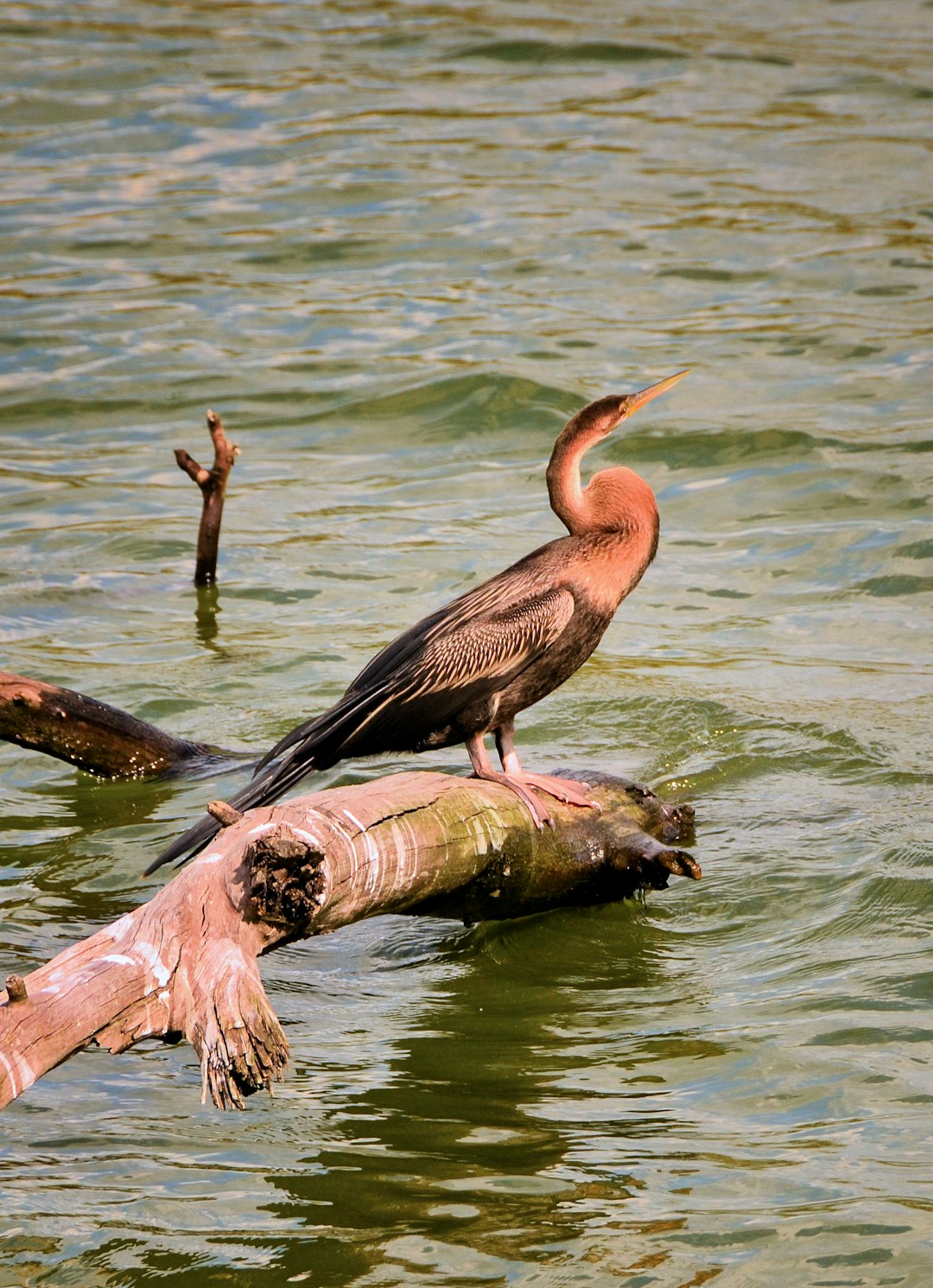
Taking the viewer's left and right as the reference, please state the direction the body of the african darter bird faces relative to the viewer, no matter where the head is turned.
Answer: facing to the right of the viewer

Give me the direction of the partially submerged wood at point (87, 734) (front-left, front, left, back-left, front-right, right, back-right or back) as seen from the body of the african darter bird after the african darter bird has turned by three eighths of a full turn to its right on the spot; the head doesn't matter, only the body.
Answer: right

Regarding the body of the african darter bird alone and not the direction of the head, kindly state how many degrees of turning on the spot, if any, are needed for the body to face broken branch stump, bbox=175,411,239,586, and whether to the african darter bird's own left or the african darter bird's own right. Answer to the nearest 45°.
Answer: approximately 90° to the african darter bird's own left
